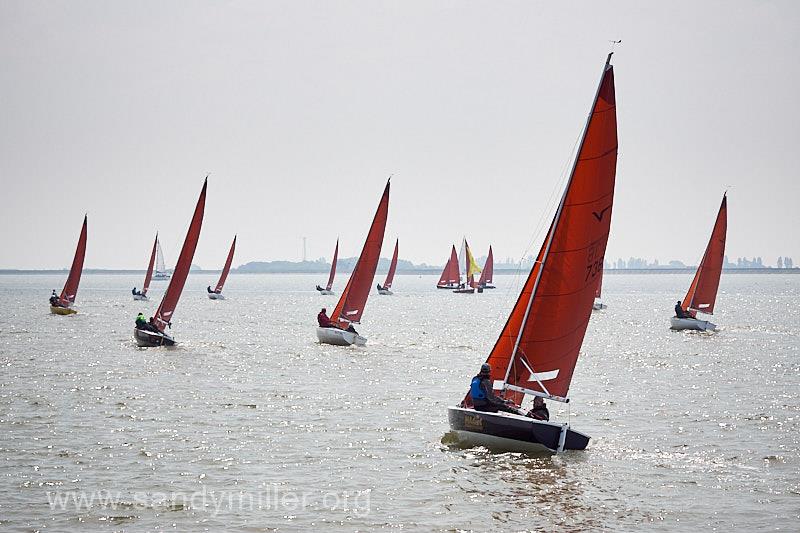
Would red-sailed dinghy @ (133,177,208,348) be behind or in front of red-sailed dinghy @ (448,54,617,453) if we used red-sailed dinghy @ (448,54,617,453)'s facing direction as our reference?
in front

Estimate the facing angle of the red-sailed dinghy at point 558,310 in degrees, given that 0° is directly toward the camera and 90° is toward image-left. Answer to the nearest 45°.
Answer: approximately 135°

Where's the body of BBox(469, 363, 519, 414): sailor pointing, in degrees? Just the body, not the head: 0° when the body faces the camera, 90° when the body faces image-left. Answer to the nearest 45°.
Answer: approximately 270°

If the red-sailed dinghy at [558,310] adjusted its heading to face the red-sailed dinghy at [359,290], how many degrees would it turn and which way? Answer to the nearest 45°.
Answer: approximately 45° to its right

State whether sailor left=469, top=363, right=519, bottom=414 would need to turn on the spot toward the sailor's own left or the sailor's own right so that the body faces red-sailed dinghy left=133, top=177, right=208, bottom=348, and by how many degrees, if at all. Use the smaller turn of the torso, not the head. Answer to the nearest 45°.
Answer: approximately 135° to the sailor's own left

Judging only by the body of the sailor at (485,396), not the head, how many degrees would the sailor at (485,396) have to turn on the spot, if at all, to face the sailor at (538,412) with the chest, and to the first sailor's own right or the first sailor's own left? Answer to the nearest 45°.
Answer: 0° — they already face them
